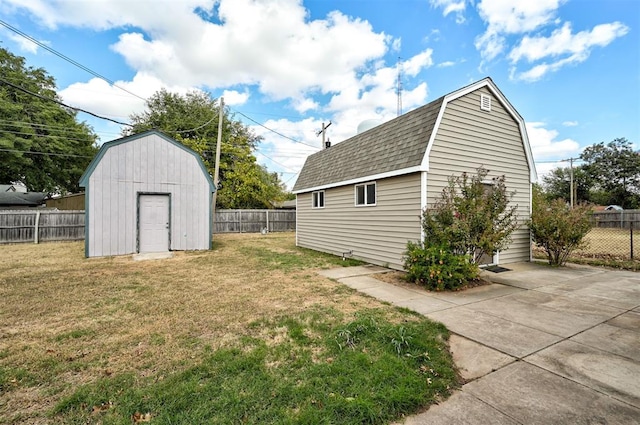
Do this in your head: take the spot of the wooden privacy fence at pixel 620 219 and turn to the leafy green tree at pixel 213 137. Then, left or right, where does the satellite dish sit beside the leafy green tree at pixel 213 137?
left

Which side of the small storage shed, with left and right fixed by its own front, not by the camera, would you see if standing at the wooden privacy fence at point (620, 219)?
left

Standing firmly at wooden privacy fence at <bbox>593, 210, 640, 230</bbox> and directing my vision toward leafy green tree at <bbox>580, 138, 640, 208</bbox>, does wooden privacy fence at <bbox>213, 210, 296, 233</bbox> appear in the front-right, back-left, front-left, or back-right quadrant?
back-left

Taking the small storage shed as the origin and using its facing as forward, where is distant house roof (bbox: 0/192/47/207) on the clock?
The distant house roof is roughly at 5 o'clock from the small storage shed.

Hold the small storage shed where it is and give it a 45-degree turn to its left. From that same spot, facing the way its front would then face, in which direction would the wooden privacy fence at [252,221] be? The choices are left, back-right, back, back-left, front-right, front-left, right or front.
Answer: left

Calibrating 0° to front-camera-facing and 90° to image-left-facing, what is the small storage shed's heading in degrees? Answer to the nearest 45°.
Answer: approximately 0°

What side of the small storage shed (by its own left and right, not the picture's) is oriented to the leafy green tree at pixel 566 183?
left

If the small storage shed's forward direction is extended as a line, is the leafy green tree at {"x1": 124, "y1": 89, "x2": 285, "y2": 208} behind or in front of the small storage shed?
behind

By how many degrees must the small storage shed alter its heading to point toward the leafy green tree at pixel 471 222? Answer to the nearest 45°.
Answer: approximately 45° to its left

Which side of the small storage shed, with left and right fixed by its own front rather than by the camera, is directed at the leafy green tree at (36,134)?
back

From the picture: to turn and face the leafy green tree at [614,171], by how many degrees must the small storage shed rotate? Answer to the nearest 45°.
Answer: approximately 90° to its left
